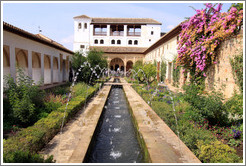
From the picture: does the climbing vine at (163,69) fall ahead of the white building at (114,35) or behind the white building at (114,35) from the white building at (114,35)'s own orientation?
ahead

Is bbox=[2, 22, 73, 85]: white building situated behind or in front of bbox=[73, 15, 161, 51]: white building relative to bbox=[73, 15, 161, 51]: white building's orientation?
in front

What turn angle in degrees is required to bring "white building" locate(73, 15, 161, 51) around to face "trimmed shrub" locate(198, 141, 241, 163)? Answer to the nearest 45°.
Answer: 0° — it already faces it

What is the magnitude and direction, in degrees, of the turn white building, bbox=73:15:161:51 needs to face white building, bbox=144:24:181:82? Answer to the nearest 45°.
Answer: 0° — it already faces it

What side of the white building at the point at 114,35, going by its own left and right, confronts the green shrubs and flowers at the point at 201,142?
front

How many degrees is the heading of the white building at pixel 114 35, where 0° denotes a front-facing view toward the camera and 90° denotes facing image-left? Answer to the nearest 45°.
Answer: approximately 0°

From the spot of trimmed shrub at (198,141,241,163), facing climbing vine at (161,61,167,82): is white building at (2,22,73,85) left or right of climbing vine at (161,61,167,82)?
left

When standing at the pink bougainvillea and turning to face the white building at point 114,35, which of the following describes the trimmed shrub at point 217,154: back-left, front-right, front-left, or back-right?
back-left

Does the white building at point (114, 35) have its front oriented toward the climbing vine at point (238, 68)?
yes
